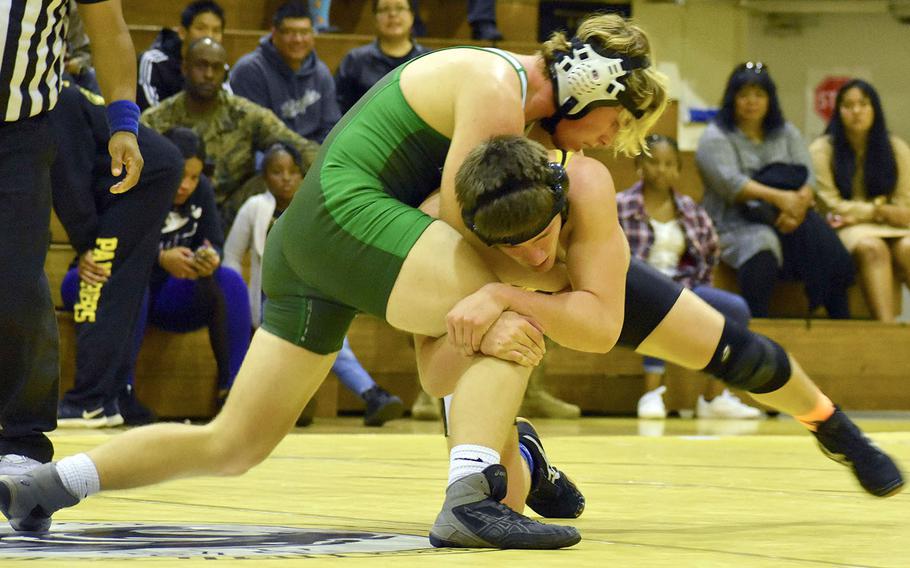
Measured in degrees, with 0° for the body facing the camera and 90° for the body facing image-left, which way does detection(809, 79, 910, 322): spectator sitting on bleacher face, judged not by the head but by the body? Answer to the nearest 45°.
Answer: approximately 0°

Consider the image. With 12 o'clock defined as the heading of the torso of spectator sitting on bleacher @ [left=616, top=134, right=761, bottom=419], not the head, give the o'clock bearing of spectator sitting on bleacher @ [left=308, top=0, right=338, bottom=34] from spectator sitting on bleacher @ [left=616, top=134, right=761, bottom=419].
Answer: spectator sitting on bleacher @ [left=308, top=0, right=338, bottom=34] is roughly at 4 o'clock from spectator sitting on bleacher @ [left=616, top=134, right=761, bottom=419].

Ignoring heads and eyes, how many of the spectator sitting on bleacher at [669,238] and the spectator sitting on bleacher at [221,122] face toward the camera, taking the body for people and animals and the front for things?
2

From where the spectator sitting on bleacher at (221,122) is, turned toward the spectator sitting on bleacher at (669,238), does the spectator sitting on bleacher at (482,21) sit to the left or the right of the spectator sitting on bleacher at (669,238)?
left

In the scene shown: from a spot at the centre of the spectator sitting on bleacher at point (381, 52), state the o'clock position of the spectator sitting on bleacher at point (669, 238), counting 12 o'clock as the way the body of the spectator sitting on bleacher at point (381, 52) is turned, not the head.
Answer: the spectator sitting on bleacher at point (669, 238) is roughly at 10 o'clock from the spectator sitting on bleacher at point (381, 52).

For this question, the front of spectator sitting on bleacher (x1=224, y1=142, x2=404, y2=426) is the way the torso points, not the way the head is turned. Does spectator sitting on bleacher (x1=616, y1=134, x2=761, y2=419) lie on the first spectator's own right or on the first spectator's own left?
on the first spectator's own left

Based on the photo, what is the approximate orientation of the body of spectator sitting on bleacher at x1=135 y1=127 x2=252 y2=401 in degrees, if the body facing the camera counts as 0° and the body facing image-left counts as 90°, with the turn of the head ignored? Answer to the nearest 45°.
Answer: approximately 315°

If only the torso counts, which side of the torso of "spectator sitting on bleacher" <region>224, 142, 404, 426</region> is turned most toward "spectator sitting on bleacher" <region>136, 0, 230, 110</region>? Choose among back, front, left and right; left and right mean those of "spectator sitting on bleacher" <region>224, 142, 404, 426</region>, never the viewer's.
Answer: back

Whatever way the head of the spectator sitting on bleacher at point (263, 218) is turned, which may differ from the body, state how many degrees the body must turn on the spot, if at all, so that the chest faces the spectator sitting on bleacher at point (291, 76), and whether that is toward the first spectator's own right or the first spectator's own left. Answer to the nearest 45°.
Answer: approximately 135° to the first spectator's own left

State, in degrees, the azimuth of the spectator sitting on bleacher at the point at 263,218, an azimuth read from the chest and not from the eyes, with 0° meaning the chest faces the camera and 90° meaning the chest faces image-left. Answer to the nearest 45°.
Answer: approximately 315°

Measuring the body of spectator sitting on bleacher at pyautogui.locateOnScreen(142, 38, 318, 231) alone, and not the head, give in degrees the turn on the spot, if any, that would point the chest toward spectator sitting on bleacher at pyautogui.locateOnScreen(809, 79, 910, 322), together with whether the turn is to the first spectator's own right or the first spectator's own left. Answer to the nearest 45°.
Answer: approximately 90° to the first spectator's own left
